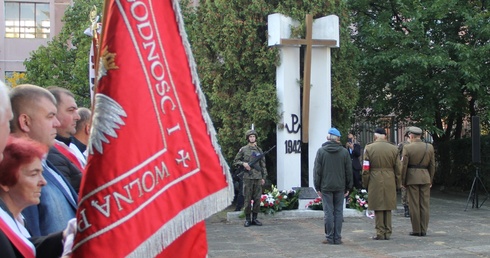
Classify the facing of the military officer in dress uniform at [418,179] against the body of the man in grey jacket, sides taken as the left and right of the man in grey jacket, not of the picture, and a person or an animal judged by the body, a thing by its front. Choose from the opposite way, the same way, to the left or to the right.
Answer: the same way

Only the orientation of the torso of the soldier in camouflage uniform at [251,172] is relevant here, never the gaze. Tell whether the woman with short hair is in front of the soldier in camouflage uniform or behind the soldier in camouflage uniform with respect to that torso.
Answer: in front

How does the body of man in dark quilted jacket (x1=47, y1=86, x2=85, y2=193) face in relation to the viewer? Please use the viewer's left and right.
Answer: facing to the right of the viewer

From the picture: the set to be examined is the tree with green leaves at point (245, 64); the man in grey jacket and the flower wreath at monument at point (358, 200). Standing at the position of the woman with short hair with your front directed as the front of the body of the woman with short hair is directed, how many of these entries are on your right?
0

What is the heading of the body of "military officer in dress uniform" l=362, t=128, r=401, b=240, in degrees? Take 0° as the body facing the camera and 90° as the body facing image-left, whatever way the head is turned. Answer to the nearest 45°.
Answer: approximately 180°

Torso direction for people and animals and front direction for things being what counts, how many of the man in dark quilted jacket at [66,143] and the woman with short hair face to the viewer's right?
2

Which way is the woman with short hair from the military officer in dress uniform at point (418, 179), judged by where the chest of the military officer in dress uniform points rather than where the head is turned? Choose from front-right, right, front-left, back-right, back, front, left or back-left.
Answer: back

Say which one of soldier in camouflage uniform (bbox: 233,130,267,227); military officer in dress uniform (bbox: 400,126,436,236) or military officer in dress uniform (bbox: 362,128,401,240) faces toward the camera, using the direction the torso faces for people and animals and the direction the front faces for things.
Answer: the soldier in camouflage uniform

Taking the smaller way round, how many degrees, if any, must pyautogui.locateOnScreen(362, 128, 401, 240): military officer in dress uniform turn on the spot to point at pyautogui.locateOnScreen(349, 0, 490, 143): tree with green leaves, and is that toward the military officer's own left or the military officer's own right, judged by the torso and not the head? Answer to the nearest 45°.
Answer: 0° — they already face it

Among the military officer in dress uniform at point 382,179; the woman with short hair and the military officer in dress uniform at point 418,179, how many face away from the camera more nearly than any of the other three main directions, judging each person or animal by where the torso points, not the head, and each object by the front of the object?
2

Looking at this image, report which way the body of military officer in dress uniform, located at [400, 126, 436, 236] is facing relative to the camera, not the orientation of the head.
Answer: away from the camera

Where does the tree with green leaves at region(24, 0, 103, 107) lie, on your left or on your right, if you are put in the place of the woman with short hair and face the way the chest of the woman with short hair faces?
on your left

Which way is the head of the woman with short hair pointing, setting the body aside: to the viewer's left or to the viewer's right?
to the viewer's right

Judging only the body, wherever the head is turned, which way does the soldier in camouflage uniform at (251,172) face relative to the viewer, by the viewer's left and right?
facing the viewer

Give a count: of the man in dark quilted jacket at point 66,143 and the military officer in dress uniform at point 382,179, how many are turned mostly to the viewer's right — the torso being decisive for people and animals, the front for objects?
1

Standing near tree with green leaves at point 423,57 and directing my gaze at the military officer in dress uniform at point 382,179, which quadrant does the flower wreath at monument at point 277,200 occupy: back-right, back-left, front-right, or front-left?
front-right

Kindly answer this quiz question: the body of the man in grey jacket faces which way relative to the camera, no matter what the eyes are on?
away from the camera
